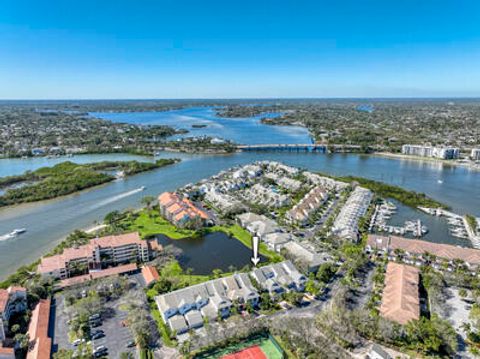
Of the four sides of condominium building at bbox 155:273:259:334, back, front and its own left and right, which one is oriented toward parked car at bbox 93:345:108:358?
right

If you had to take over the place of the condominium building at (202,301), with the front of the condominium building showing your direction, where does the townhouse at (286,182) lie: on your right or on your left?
on your left

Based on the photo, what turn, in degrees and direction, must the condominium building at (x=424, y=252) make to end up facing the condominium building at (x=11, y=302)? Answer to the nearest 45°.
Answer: approximately 45° to its right

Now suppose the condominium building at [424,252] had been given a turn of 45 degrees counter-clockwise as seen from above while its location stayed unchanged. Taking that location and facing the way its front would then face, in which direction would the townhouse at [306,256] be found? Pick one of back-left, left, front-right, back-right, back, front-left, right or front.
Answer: right

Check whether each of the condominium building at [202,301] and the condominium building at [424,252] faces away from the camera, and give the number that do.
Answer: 0

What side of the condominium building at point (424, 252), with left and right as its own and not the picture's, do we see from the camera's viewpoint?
front

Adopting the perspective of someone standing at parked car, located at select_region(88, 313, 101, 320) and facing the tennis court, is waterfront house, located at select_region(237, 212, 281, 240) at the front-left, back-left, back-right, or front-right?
front-left

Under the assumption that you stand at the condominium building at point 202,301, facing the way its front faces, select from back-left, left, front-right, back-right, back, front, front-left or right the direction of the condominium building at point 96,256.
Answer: back

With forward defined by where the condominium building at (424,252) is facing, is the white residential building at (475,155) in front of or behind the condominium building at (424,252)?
behind

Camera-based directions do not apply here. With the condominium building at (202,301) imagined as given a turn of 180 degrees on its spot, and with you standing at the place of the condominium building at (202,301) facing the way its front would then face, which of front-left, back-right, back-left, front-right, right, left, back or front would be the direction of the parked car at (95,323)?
front-left

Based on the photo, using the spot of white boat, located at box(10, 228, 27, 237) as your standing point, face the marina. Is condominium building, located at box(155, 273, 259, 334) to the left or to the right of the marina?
right

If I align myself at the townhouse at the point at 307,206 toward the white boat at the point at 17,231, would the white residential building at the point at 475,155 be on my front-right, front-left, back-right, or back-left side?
back-right

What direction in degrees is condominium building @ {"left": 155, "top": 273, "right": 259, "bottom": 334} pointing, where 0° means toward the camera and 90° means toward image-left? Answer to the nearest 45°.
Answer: approximately 315°

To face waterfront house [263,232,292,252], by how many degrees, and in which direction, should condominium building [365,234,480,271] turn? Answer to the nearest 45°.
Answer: approximately 90° to its right
